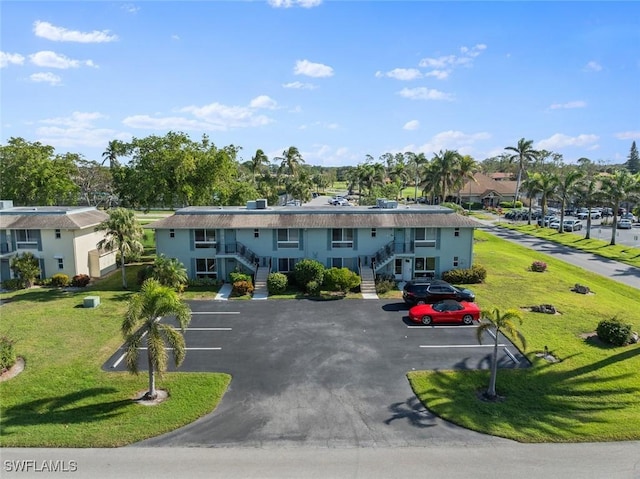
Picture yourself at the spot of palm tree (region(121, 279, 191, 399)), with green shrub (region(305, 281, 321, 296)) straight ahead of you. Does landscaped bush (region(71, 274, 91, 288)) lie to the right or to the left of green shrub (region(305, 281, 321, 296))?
left

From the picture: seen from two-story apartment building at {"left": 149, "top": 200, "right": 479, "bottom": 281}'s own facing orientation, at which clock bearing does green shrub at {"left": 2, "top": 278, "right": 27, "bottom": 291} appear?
The green shrub is roughly at 3 o'clock from the two-story apartment building.

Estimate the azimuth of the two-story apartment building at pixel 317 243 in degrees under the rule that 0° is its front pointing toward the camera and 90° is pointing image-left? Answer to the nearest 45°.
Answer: approximately 0°

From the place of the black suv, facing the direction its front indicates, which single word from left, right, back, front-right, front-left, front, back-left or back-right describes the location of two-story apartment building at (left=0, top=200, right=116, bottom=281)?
back

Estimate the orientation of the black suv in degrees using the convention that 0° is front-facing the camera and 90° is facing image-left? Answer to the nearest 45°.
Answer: approximately 270°

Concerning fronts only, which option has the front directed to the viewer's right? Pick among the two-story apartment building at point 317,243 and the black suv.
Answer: the black suv

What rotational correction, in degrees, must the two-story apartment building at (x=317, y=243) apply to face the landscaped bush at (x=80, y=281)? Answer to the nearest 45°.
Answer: approximately 90° to its right

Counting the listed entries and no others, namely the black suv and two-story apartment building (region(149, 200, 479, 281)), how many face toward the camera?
1

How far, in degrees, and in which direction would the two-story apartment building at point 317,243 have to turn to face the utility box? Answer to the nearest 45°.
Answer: approximately 90° to its right

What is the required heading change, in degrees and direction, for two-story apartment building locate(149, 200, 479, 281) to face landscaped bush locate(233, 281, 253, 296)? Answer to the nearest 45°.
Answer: approximately 45° to its right

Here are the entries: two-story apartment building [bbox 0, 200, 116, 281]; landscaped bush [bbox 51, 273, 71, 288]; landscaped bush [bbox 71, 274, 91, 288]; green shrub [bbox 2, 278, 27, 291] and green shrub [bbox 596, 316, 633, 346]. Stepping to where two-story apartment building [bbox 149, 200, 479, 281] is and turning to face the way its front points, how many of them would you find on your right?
4

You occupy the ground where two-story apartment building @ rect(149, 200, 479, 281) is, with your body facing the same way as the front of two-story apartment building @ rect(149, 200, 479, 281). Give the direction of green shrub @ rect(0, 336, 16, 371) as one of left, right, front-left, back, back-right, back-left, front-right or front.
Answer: front-right

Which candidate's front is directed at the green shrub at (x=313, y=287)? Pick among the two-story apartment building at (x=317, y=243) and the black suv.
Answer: the two-story apartment building

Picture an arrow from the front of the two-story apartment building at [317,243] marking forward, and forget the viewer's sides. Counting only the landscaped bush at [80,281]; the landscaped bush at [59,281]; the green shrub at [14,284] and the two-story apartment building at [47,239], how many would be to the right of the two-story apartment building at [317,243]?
4

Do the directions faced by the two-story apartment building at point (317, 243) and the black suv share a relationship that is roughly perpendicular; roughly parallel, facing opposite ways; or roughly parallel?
roughly perpendicular
